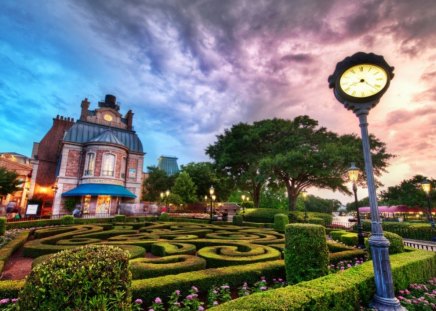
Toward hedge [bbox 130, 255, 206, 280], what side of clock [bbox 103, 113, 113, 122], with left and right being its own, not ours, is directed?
front

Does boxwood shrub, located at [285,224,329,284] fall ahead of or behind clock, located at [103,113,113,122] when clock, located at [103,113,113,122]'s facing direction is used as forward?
ahead

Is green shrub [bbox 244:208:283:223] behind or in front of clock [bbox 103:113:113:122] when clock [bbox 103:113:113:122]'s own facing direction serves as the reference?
in front

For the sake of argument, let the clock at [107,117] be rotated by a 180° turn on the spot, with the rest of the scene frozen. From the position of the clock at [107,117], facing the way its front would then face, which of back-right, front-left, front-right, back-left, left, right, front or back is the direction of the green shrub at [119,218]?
back

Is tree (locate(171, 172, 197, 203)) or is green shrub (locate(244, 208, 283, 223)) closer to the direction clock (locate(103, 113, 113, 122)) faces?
the green shrub

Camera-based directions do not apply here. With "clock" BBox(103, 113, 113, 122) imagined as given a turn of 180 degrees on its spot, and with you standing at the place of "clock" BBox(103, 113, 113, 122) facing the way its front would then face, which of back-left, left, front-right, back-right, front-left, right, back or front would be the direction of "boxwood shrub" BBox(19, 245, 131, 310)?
back

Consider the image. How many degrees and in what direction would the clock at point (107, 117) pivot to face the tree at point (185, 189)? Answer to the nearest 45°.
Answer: approximately 90° to its left

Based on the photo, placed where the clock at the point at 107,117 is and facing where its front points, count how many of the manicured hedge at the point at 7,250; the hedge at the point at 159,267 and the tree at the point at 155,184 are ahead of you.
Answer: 2

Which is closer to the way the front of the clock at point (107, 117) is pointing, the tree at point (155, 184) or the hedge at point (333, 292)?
the hedge

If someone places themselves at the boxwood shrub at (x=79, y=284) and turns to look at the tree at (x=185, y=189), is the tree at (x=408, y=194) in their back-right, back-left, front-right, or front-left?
front-right

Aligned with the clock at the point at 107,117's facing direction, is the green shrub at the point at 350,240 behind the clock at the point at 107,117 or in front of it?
in front

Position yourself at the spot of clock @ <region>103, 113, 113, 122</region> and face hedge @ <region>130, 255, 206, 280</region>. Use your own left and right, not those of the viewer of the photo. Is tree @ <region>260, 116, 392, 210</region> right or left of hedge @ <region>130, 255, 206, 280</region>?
left

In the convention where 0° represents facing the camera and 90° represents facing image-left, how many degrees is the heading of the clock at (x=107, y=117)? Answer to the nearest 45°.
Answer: approximately 0°

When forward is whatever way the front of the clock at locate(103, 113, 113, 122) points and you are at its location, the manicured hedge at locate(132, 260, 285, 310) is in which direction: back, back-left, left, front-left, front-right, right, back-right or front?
front
